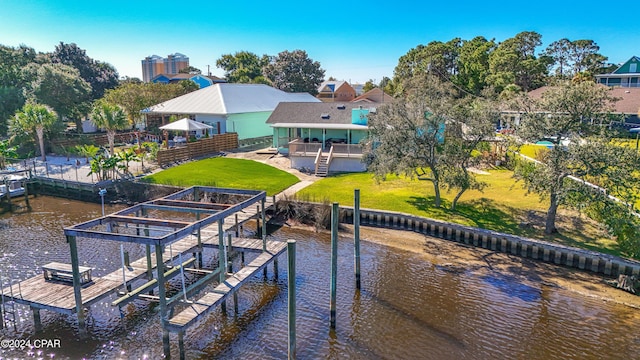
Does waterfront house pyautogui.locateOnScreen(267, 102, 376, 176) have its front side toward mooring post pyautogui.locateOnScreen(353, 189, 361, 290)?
yes

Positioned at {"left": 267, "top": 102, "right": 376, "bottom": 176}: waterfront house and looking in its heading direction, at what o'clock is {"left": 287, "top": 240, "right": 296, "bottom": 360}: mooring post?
The mooring post is roughly at 12 o'clock from the waterfront house.

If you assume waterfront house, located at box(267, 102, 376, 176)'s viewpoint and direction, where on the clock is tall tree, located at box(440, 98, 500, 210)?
The tall tree is roughly at 11 o'clock from the waterfront house.

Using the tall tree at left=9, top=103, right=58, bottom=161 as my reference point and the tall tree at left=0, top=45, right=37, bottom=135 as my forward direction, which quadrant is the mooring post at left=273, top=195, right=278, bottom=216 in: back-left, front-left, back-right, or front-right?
back-right

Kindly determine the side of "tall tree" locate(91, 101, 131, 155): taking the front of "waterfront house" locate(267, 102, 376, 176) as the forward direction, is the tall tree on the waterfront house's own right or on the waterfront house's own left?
on the waterfront house's own right

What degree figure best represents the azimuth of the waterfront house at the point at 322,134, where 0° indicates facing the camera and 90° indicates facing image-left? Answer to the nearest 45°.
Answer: approximately 0°

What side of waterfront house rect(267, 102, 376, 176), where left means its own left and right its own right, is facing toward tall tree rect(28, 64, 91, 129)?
right

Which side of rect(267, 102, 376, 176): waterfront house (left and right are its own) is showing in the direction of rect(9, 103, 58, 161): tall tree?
right

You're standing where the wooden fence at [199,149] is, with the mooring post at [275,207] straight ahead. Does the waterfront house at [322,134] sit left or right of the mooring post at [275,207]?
left

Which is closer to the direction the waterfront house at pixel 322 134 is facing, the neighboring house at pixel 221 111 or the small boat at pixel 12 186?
the small boat

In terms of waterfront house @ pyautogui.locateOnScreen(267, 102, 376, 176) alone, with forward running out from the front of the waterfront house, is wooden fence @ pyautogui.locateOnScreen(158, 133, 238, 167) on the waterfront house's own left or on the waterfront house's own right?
on the waterfront house's own right

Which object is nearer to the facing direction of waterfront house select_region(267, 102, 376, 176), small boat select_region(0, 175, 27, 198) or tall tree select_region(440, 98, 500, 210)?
the tall tree
